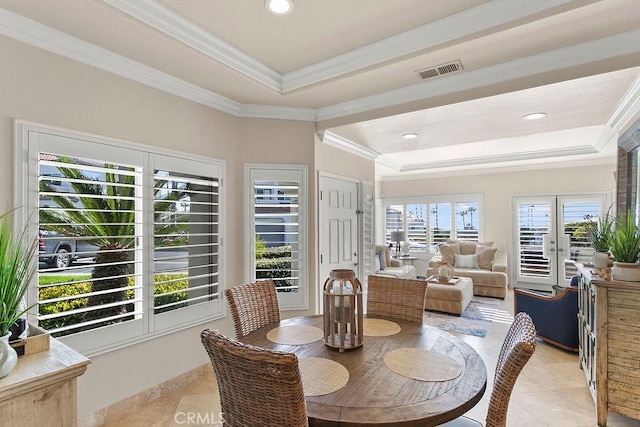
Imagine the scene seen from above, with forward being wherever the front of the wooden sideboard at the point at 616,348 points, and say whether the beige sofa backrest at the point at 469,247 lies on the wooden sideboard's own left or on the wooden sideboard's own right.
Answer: on the wooden sideboard's own right

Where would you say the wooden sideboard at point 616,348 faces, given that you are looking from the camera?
facing to the left of the viewer

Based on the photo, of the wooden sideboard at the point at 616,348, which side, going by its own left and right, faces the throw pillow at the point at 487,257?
right

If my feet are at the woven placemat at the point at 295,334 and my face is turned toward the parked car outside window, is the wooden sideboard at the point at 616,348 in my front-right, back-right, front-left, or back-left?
back-right

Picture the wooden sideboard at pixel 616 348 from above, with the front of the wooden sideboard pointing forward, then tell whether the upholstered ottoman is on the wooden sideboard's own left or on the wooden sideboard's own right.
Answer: on the wooden sideboard's own right

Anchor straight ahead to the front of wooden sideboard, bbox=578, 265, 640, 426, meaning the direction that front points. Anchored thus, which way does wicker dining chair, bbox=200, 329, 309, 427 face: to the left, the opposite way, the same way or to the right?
to the right

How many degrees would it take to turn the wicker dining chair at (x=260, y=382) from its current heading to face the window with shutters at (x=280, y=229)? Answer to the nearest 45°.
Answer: approximately 45° to its left

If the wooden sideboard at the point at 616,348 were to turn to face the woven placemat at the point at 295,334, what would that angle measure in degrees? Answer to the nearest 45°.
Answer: approximately 45° to its left

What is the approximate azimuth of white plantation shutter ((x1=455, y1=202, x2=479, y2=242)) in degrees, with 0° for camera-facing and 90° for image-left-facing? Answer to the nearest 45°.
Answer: approximately 0°

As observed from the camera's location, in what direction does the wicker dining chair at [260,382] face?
facing away from the viewer and to the right of the viewer
